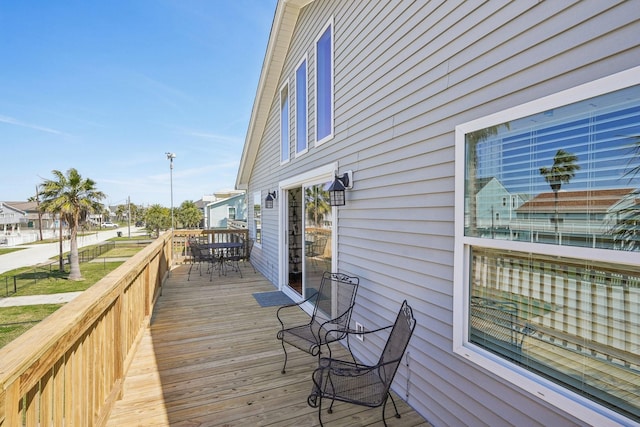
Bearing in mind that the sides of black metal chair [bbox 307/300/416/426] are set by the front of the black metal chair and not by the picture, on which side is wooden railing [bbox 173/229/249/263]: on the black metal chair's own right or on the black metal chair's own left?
on the black metal chair's own right

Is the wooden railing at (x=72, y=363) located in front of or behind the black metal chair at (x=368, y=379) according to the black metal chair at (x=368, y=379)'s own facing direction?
in front

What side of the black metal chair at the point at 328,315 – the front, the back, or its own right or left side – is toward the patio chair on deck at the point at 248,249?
right

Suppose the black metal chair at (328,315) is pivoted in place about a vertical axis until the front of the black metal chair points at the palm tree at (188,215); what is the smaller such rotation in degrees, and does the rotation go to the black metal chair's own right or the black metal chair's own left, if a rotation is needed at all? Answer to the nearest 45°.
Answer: approximately 90° to the black metal chair's own right

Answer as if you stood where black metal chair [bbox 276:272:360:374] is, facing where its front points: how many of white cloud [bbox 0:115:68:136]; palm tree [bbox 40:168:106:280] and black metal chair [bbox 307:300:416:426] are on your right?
2

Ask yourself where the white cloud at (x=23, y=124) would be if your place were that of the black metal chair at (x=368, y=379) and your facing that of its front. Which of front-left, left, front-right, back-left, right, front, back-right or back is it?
front-right

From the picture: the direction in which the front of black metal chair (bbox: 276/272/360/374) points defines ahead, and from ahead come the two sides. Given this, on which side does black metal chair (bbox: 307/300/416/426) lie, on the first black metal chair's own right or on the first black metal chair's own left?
on the first black metal chair's own left

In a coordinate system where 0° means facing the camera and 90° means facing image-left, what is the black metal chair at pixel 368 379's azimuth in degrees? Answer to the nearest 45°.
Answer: approximately 90°

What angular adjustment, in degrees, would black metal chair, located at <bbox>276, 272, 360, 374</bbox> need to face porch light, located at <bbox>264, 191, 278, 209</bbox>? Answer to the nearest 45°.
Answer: approximately 135° to its right

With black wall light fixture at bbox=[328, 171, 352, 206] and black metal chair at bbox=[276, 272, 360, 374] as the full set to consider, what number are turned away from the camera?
0

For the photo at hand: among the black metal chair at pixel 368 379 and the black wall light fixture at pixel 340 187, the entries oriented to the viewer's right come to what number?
0

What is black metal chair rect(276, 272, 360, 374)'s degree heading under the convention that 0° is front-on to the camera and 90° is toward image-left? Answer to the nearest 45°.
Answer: approximately 45°

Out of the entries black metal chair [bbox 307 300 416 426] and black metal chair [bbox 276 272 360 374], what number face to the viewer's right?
0

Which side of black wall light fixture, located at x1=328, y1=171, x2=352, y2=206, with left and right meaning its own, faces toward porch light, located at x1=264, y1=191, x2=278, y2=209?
right

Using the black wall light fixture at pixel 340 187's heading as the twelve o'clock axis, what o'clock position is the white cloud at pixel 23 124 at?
The white cloud is roughly at 3 o'clock from the black wall light fixture.
